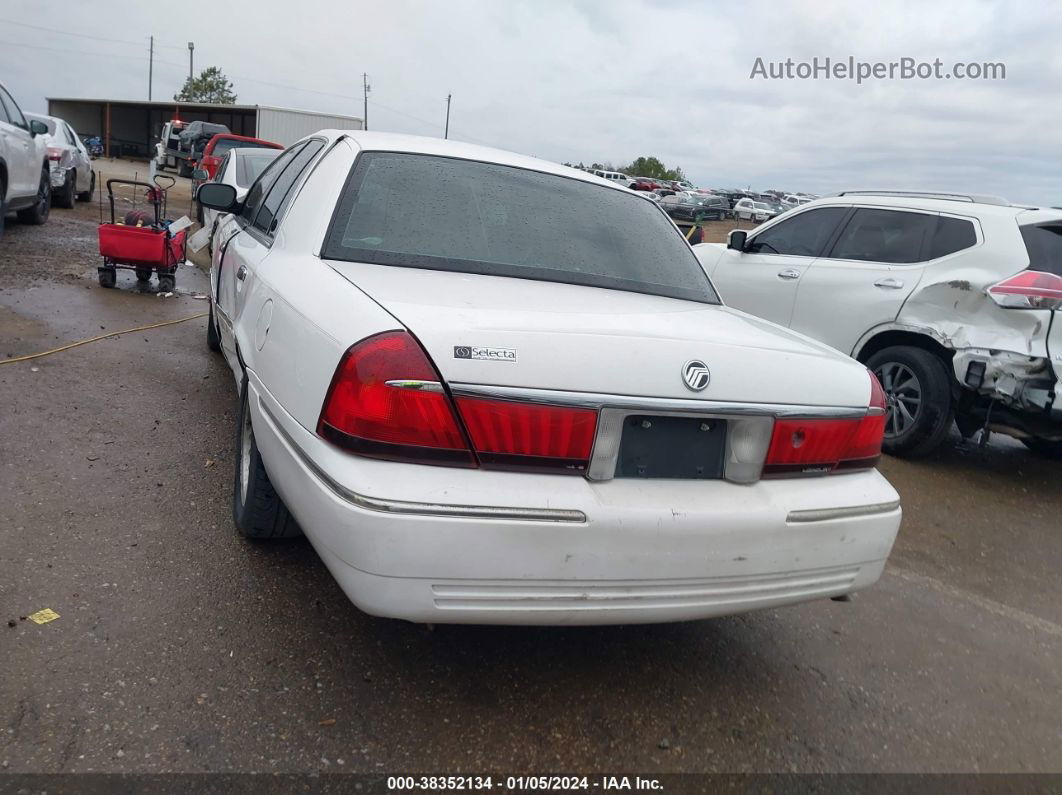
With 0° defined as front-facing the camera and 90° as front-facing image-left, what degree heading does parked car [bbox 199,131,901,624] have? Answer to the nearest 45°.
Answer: approximately 135°

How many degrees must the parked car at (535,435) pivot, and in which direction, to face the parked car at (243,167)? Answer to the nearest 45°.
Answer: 0° — it already faces it

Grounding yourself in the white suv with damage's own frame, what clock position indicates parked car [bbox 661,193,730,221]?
The parked car is roughly at 1 o'clock from the white suv with damage.

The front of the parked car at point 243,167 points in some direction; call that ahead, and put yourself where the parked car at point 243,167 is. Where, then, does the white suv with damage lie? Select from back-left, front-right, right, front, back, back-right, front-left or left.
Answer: back

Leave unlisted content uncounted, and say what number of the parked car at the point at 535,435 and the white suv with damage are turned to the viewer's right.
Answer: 0

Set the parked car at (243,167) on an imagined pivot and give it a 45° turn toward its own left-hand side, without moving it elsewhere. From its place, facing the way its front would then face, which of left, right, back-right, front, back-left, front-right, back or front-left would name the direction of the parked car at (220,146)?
right

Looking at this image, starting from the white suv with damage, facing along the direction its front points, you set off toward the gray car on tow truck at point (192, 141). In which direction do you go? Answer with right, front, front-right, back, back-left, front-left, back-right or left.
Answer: front

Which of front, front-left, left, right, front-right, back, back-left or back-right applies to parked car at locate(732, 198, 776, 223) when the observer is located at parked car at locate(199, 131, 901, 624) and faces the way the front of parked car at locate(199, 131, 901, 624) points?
front-right

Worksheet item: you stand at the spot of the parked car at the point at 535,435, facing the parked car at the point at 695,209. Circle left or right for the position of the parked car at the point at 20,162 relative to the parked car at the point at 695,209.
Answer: left

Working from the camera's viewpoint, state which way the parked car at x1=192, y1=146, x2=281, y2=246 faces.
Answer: facing away from the viewer and to the left of the viewer

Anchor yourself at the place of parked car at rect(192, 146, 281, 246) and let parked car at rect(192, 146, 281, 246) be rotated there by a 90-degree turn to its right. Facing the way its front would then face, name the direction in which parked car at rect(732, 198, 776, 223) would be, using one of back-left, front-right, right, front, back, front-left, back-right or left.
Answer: front

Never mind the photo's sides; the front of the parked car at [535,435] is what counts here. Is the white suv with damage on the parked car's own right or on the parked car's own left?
on the parked car's own right

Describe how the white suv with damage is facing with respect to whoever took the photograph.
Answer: facing away from the viewer and to the left of the viewer
